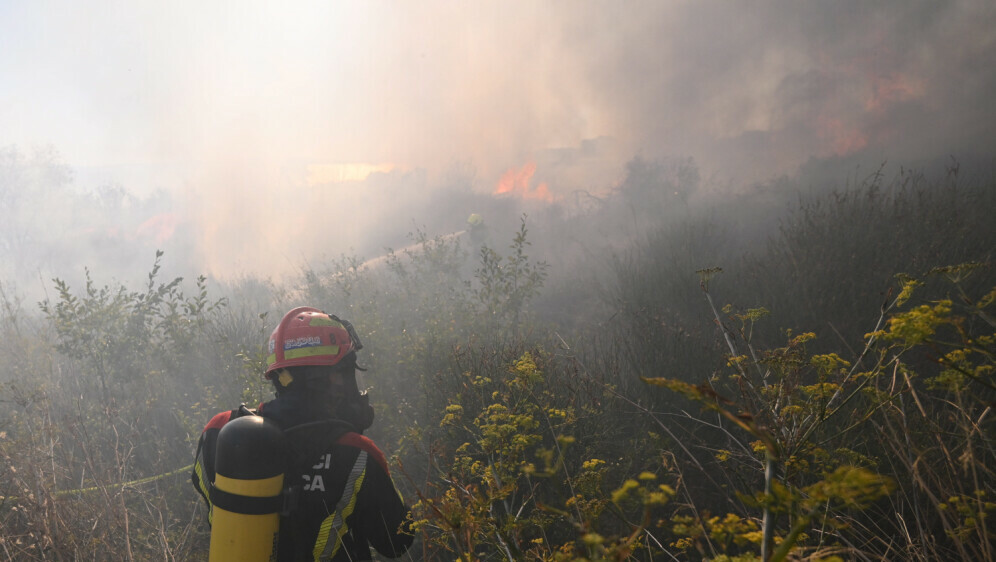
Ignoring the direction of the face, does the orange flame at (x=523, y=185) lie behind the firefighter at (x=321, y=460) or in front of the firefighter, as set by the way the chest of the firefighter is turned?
in front

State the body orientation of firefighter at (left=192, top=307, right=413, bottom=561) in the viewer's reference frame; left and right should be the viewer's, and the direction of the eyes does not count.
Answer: facing away from the viewer and to the right of the viewer
